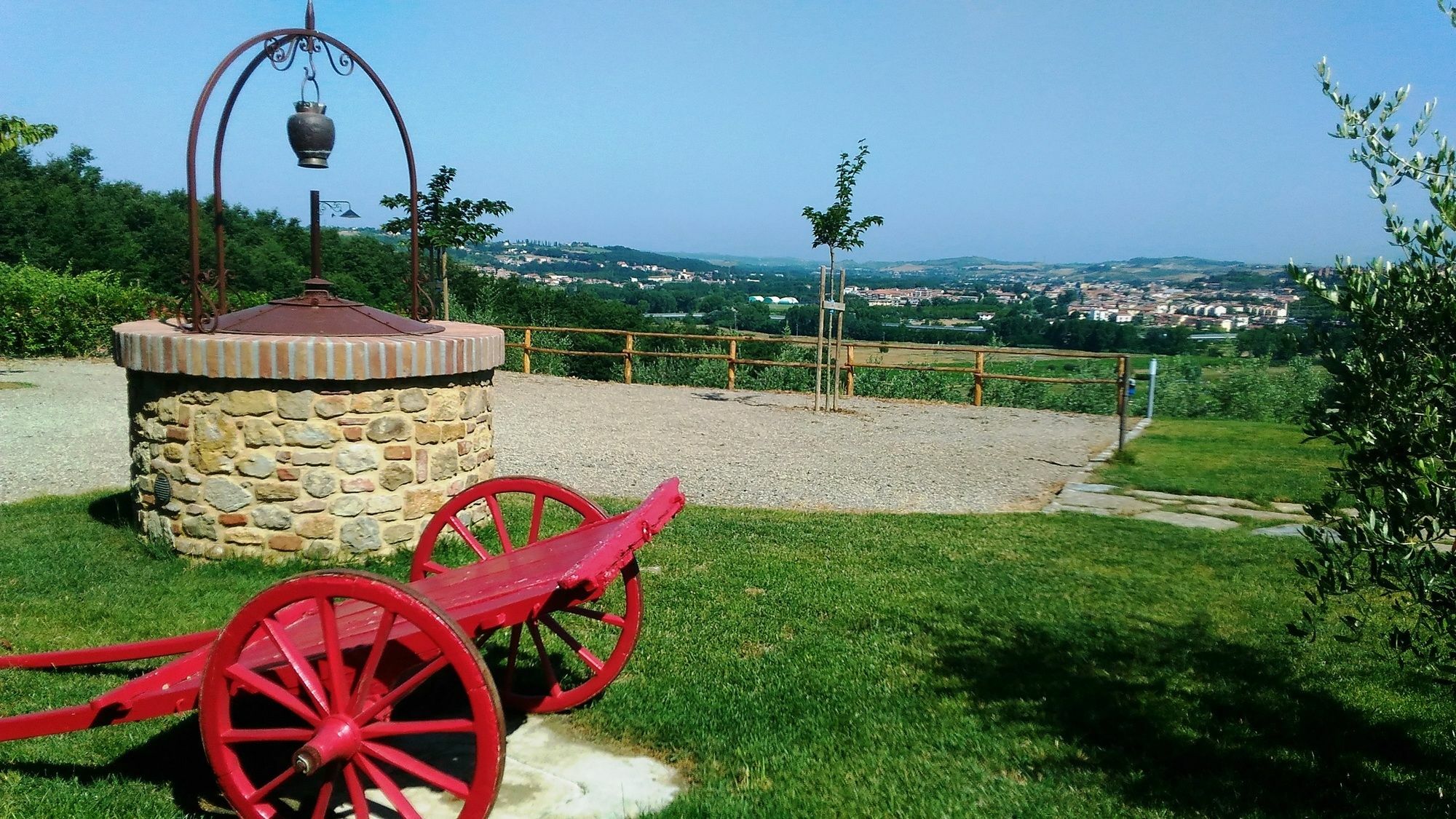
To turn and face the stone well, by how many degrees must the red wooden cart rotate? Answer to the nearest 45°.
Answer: approximately 45° to its right

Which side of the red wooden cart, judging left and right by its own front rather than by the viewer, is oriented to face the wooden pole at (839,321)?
right

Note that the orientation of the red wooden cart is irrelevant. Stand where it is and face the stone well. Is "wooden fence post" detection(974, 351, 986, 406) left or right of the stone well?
right

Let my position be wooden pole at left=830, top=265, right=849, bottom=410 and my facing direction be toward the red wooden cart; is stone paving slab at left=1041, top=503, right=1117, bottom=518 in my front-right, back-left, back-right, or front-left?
front-left

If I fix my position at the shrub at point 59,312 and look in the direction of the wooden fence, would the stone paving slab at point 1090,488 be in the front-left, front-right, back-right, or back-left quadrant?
front-right

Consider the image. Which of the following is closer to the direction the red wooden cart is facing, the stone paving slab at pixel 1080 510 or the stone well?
the stone well

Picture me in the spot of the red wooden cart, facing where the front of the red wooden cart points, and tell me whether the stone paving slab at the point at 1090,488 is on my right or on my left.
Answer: on my right

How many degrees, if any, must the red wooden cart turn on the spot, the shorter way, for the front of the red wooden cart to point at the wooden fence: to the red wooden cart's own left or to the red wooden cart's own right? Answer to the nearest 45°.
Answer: approximately 90° to the red wooden cart's own right

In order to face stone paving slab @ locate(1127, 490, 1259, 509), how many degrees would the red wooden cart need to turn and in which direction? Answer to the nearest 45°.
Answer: approximately 90° to its right

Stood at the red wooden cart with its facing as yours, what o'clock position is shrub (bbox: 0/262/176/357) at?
The shrub is roughly at 1 o'clock from the red wooden cart.

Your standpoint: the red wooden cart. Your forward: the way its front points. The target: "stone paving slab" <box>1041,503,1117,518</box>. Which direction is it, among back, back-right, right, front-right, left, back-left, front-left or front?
right

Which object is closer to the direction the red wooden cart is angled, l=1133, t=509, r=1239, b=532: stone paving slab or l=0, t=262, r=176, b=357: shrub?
the shrub

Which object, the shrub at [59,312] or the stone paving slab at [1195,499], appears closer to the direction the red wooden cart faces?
the shrub

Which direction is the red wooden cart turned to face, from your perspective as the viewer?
facing away from the viewer and to the left of the viewer
